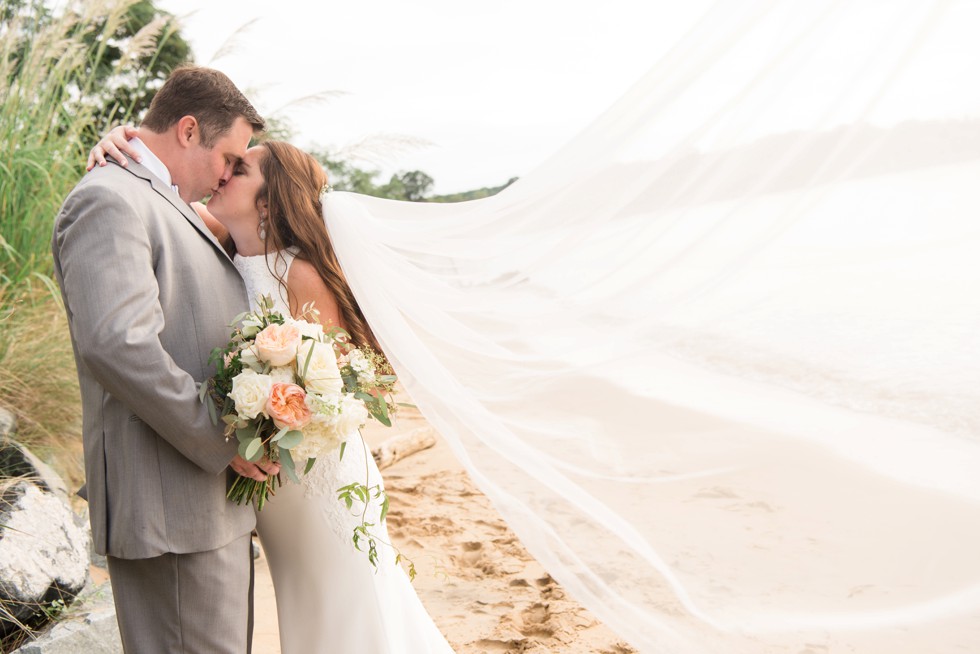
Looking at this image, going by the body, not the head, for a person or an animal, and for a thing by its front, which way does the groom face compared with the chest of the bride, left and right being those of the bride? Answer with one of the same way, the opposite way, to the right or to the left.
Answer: the opposite way

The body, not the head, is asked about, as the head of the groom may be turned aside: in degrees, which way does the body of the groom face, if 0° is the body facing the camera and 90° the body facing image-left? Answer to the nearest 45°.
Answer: approximately 270°

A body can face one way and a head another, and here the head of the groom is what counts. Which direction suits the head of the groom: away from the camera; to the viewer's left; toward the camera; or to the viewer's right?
to the viewer's right

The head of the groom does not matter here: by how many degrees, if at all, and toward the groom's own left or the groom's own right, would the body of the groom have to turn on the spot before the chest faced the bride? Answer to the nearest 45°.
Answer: approximately 45° to the groom's own left

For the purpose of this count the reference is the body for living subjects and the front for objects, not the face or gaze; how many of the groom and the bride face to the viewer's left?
1

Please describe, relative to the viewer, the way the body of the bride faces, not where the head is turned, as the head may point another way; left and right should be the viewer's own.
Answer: facing to the left of the viewer

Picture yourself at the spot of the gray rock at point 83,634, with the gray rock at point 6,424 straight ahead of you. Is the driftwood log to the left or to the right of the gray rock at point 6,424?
right
